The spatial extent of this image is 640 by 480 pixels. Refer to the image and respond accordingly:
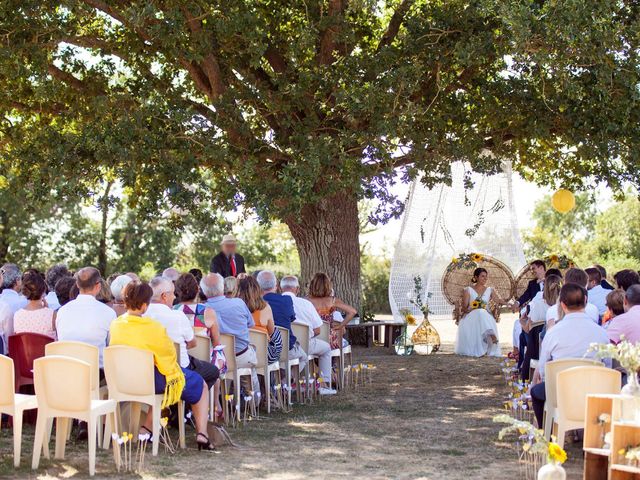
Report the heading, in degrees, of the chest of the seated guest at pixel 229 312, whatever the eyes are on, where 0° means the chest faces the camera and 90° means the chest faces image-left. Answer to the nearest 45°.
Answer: approximately 225°

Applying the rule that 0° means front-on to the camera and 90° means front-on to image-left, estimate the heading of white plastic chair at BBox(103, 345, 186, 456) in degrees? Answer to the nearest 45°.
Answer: approximately 225°

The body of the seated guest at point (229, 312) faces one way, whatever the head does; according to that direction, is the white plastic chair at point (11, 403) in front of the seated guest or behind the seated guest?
behind

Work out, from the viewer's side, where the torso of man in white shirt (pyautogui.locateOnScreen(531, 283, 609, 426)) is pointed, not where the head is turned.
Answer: away from the camera

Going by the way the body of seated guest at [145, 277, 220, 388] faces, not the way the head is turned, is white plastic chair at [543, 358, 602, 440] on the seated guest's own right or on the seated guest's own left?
on the seated guest's own right

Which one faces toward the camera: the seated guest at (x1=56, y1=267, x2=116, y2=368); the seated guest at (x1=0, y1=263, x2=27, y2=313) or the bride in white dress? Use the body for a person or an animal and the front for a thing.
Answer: the bride in white dress

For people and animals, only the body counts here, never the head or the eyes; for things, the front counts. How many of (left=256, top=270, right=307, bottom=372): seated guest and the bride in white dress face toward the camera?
1

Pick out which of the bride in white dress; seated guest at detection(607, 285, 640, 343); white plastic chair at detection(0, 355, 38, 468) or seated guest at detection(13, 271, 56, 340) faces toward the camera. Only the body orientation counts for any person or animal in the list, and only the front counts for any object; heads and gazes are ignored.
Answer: the bride in white dress

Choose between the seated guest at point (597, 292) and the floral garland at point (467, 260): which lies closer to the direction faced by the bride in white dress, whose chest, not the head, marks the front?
the seated guest

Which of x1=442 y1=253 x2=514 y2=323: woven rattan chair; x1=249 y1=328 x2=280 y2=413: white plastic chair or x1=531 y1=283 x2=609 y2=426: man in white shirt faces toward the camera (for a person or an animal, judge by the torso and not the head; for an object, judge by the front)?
the woven rattan chair

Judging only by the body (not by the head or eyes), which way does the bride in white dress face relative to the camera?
toward the camera

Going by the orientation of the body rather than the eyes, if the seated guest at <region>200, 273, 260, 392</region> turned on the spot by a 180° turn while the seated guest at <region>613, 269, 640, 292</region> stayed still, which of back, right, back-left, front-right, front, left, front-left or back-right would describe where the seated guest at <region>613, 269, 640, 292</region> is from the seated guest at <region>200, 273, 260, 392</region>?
back-left

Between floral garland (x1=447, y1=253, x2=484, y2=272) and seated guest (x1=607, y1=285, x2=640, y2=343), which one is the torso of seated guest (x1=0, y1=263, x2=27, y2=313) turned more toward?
the floral garland

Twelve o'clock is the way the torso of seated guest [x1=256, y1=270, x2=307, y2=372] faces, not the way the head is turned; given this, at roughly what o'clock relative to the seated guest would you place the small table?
The small table is roughly at 11 o'clock from the seated guest.

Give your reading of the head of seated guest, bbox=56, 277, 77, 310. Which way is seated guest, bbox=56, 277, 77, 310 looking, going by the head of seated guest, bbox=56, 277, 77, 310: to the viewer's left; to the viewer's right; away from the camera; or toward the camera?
away from the camera
